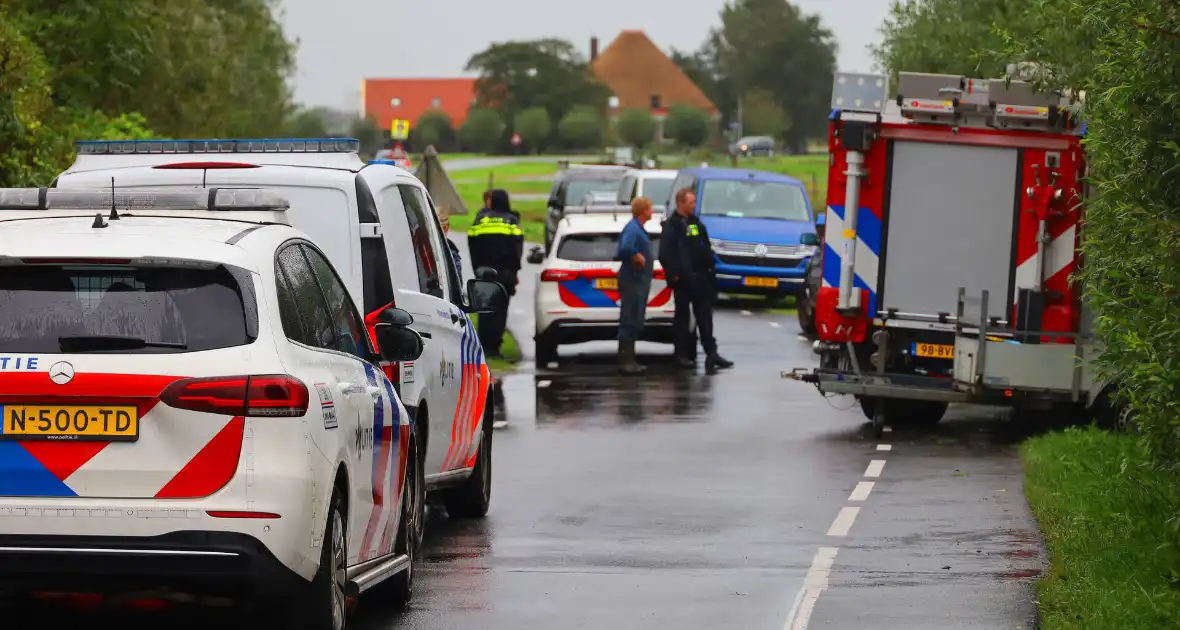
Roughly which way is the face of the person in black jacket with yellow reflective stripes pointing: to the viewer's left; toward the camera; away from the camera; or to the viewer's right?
away from the camera

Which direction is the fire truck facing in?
away from the camera

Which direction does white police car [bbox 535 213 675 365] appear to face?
away from the camera

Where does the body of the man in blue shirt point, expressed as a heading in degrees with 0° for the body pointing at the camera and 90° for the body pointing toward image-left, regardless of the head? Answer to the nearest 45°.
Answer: approximately 270°

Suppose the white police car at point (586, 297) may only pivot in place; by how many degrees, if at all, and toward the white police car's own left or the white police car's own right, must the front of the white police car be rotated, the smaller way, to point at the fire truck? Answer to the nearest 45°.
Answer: approximately 135° to the white police car's own right

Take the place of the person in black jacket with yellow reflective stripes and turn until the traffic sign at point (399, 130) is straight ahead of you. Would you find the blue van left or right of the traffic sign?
right

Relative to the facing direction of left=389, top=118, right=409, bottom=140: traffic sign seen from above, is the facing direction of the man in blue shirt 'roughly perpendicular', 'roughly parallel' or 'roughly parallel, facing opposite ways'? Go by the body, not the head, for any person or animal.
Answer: roughly perpendicular

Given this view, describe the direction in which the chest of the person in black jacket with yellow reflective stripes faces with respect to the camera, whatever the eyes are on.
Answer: away from the camera

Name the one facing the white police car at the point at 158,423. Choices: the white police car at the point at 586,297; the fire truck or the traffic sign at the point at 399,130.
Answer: the traffic sign

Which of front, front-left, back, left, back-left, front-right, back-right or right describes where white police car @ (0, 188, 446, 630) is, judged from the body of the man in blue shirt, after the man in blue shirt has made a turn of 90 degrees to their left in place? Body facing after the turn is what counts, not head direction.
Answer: back
